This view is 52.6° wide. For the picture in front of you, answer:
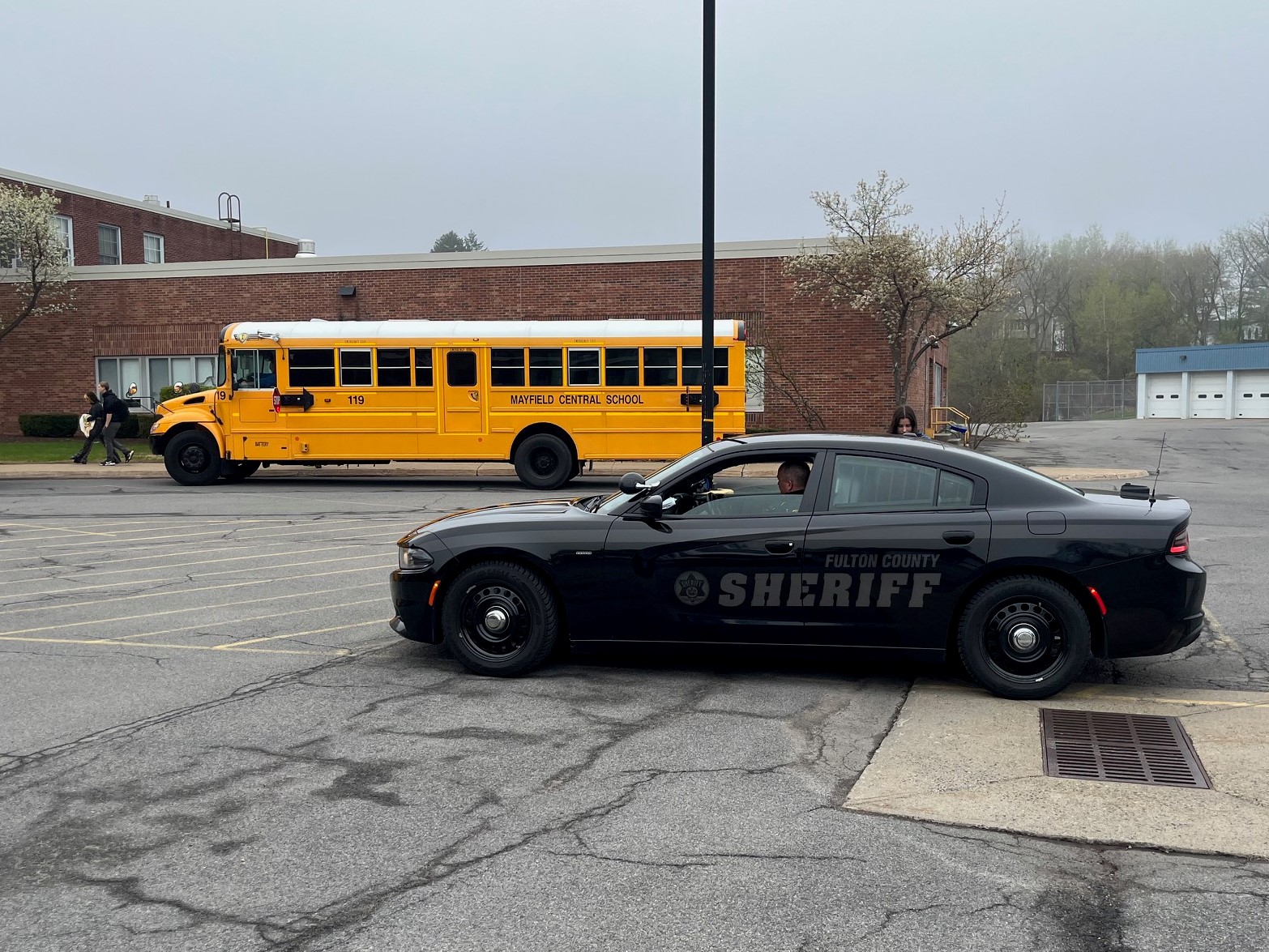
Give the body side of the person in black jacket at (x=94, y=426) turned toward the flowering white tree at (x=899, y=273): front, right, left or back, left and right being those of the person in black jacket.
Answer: back

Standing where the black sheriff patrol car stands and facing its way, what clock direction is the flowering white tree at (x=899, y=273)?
The flowering white tree is roughly at 3 o'clock from the black sheriff patrol car.

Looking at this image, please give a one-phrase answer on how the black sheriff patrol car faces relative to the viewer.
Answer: facing to the left of the viewer

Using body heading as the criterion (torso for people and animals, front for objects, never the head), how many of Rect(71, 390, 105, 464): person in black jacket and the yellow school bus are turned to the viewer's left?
2

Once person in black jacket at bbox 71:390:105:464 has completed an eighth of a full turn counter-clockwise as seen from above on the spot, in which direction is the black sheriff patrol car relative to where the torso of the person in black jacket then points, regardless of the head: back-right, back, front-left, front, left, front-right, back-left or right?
front-left

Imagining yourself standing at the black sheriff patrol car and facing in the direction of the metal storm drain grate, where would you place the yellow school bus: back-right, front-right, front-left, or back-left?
back-left

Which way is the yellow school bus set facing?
to the viewer's left

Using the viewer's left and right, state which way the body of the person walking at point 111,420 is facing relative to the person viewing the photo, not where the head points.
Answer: facing to the left of the viewer

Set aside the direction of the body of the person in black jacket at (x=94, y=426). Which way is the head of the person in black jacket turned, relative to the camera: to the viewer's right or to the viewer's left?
to the viewer's left

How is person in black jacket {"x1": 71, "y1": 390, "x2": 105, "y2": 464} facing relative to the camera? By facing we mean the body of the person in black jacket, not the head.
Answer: to the viewer's left

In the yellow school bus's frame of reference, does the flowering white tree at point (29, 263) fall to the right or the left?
on its right
